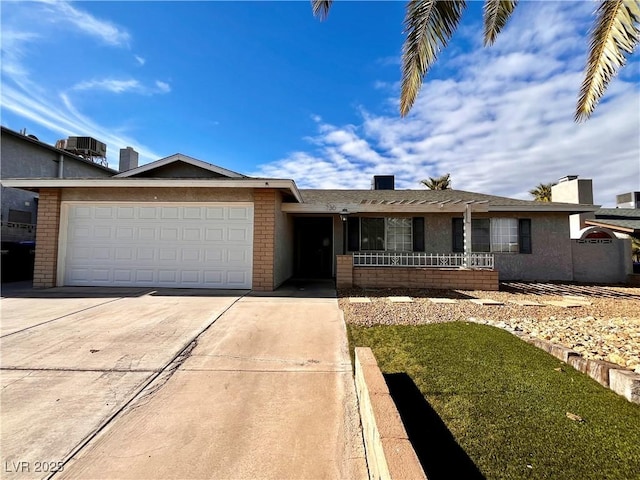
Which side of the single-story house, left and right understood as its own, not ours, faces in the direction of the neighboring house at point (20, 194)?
right

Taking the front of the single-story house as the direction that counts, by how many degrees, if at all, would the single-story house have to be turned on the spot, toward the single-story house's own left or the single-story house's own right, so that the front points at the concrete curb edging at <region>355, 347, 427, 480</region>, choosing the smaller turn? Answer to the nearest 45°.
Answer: approximately 45° to the single-story house's own left

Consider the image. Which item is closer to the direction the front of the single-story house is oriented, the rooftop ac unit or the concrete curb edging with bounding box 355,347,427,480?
the concrete curb edging

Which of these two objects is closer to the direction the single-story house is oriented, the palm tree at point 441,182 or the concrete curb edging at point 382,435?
the concrete curb edging

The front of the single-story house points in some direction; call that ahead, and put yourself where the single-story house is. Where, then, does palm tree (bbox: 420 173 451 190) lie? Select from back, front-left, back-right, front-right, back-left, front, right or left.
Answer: back-left

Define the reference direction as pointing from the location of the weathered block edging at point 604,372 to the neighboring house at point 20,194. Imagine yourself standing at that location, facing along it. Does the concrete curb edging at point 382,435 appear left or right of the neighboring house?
left

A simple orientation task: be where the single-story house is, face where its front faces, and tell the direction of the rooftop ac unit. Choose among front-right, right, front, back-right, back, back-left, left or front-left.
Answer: back-right

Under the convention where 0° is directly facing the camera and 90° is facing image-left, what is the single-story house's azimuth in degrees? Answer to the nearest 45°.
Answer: approximately 0°

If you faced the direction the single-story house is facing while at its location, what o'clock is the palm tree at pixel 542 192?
The palm tree is roughly at 8 o'clock from the single-story house.
